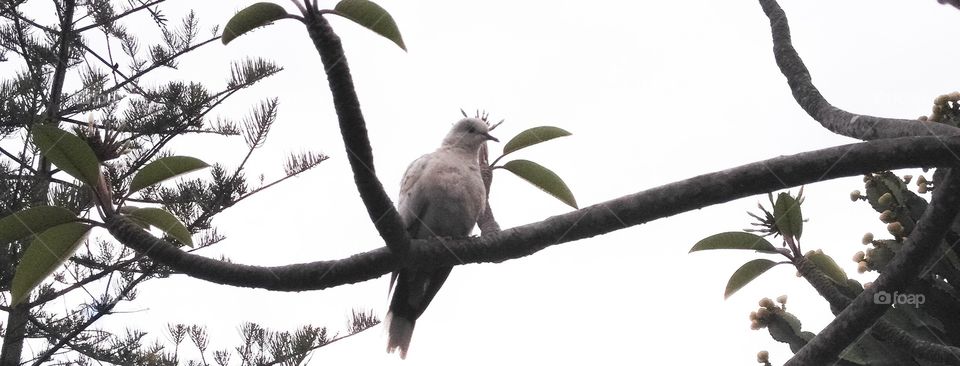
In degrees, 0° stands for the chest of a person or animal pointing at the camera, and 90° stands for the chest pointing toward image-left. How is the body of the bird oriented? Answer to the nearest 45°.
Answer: approximately 315°
